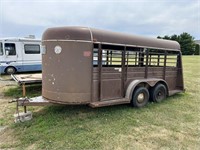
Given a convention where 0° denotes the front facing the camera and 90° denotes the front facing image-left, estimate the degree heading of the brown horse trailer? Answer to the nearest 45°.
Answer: approximately 45°

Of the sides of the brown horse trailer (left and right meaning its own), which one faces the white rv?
right
